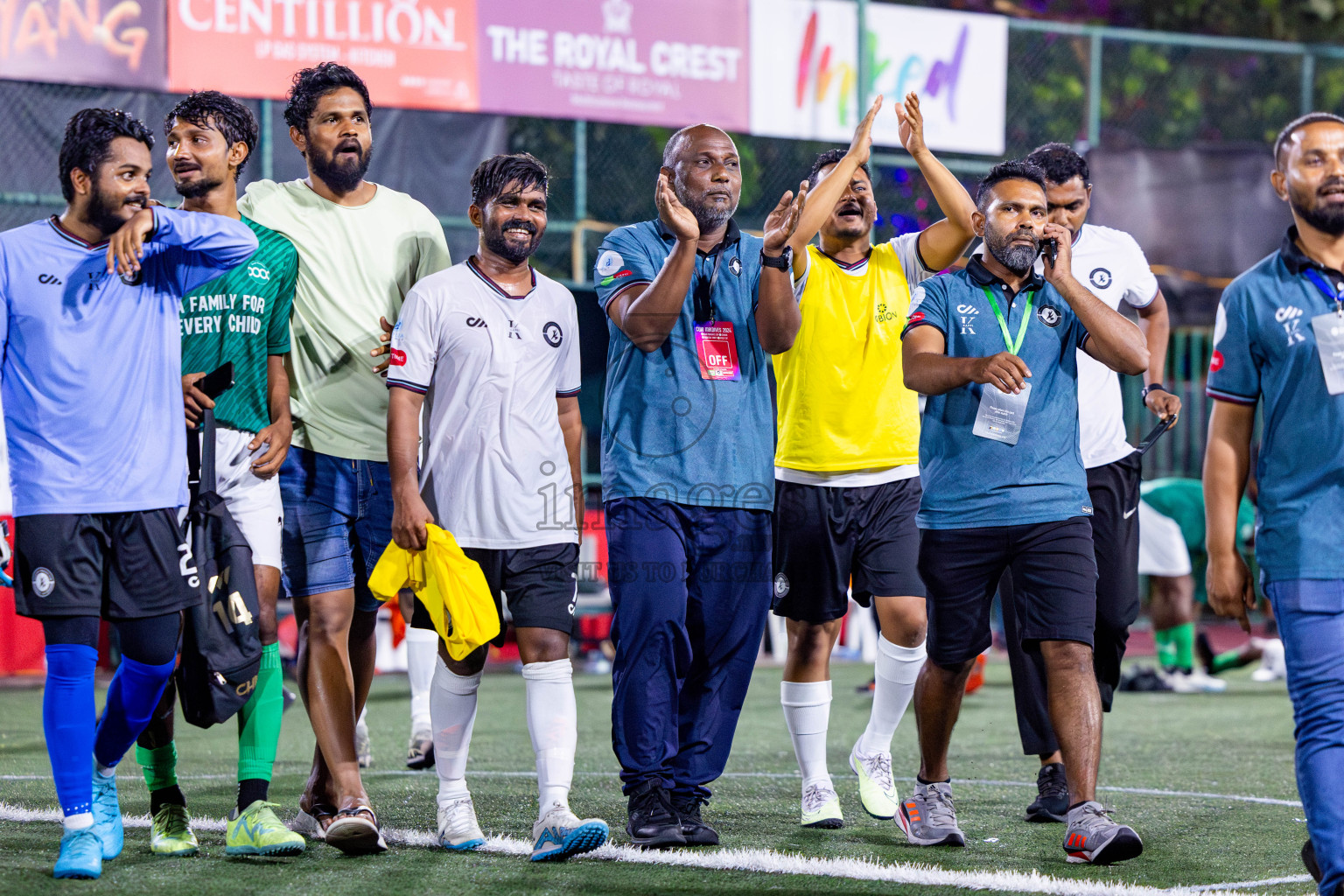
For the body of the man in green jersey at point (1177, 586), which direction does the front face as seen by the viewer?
to the viewer's right

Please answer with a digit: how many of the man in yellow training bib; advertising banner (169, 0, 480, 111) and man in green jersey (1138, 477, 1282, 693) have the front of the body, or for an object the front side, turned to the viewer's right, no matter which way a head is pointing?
1

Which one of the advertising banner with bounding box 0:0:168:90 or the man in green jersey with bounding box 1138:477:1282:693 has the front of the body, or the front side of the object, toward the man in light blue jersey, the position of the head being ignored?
the advertising banner

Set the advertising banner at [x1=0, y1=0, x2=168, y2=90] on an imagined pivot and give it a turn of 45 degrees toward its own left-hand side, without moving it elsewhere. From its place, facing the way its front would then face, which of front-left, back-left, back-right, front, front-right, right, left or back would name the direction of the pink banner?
front-left

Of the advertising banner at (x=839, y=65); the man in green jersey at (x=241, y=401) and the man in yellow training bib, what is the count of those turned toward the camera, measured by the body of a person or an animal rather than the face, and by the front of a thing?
3

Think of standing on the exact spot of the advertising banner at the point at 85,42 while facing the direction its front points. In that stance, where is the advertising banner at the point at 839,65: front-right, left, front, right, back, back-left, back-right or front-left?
left

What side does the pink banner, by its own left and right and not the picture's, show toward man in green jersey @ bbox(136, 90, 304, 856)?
front

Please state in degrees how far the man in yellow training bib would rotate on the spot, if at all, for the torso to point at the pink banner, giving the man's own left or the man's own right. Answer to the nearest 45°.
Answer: approximately 180°

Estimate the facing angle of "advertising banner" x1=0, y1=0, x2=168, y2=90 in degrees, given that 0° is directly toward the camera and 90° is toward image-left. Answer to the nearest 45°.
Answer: approximately 0°
